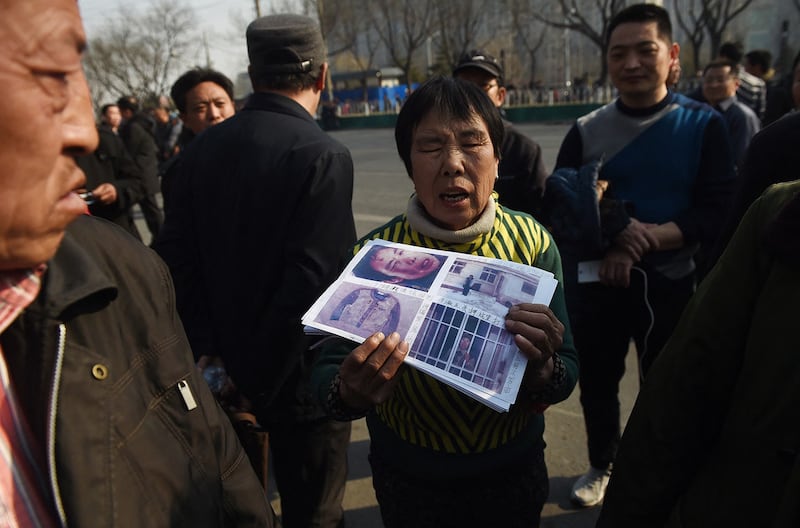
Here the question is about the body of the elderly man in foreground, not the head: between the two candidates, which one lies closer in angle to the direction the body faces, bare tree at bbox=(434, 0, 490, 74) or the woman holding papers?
the woman holding papers

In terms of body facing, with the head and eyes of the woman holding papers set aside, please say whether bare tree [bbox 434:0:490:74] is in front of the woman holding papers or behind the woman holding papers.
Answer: behind

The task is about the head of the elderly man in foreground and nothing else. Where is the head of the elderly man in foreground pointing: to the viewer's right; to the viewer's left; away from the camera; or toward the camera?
to the viewer's right

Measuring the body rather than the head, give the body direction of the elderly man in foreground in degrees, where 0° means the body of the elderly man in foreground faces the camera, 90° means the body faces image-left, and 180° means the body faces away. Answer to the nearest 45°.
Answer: approximately 315°

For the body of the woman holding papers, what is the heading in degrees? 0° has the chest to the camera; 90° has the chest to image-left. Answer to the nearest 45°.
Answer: approximately 0°

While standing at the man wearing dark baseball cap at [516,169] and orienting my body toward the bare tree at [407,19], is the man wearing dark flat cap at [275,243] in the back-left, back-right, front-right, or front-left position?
back-left

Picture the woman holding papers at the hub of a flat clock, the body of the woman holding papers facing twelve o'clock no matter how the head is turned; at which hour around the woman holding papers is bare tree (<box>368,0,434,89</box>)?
The bare tree is roughly at 6 o'clock from the woman holding papers.
